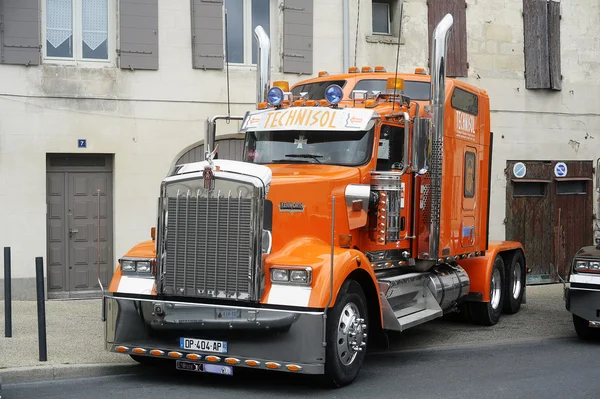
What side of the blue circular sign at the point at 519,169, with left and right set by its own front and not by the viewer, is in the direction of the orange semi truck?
front

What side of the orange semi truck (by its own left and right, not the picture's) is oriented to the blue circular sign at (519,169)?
back

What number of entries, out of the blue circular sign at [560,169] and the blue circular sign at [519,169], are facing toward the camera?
2

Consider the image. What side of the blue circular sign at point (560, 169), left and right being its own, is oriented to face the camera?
front

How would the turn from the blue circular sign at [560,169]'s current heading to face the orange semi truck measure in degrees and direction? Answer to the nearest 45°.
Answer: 0° — it already faces it

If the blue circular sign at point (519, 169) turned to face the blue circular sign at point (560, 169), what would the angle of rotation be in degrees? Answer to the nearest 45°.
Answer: approximately 135° to its left

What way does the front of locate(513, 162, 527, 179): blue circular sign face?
toward the camera

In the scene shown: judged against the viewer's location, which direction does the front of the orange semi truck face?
facing the viewer and to the left of the viewer

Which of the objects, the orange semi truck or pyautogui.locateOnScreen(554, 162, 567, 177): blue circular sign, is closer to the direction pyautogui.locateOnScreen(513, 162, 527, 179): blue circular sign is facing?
the orange semi truck

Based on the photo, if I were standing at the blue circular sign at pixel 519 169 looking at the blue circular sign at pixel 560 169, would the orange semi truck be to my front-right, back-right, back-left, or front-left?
back-right

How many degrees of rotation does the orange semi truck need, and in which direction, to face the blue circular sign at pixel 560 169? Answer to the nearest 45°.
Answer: approximately 180°

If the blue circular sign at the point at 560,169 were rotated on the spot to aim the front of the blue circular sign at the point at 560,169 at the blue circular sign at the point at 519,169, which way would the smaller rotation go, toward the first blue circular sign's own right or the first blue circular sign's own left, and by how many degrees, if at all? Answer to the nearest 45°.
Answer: approximately 45° to the first blue circular sign's own right
